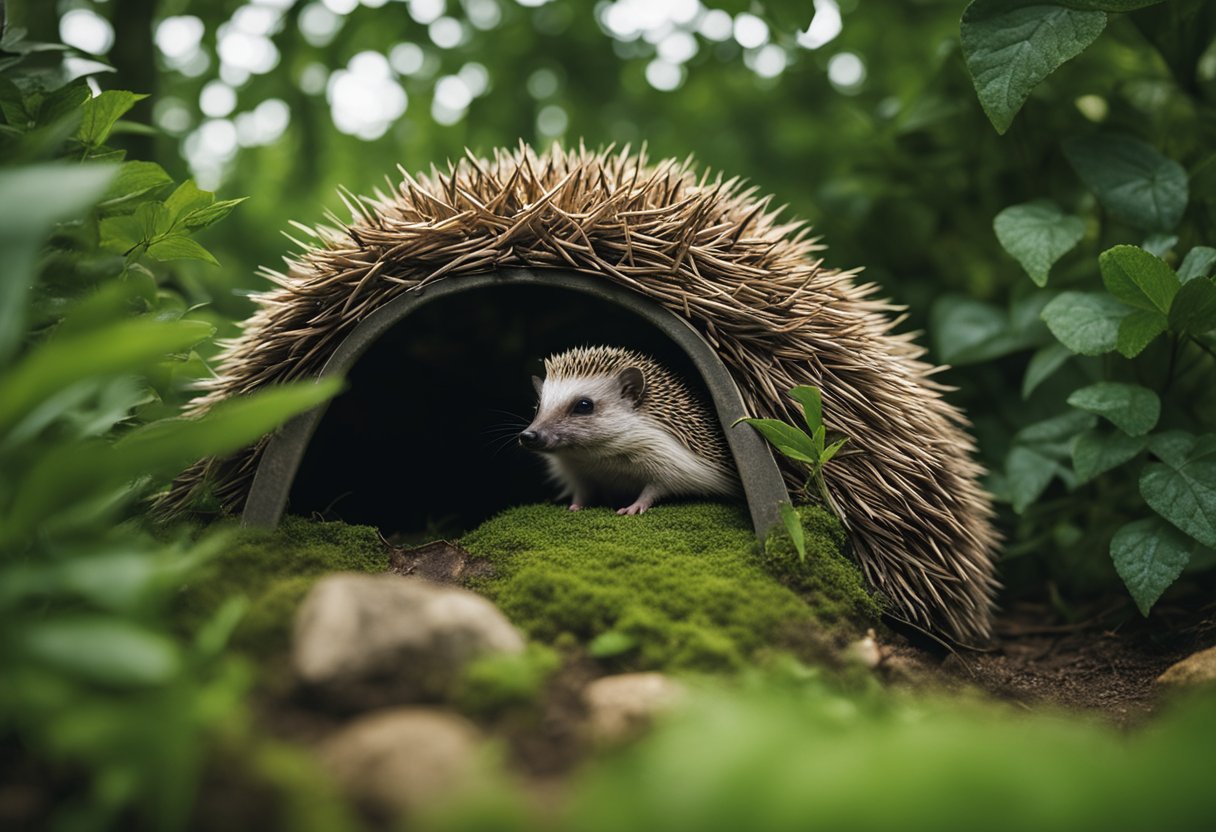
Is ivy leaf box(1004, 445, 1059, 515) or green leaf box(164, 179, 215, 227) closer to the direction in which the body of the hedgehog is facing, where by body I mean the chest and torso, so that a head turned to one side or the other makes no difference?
the green leaf

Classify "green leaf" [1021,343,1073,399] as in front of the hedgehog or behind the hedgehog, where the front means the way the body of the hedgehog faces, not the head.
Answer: behind

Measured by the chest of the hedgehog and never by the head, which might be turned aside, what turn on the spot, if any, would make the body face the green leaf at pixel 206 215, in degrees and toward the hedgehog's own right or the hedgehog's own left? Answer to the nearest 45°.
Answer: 0° — it already faces it

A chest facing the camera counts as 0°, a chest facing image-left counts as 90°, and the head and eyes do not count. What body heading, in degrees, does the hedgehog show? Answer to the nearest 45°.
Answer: approximately 45°

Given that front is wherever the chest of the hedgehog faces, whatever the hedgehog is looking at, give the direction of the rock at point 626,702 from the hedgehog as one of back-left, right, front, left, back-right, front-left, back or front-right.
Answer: front-left
